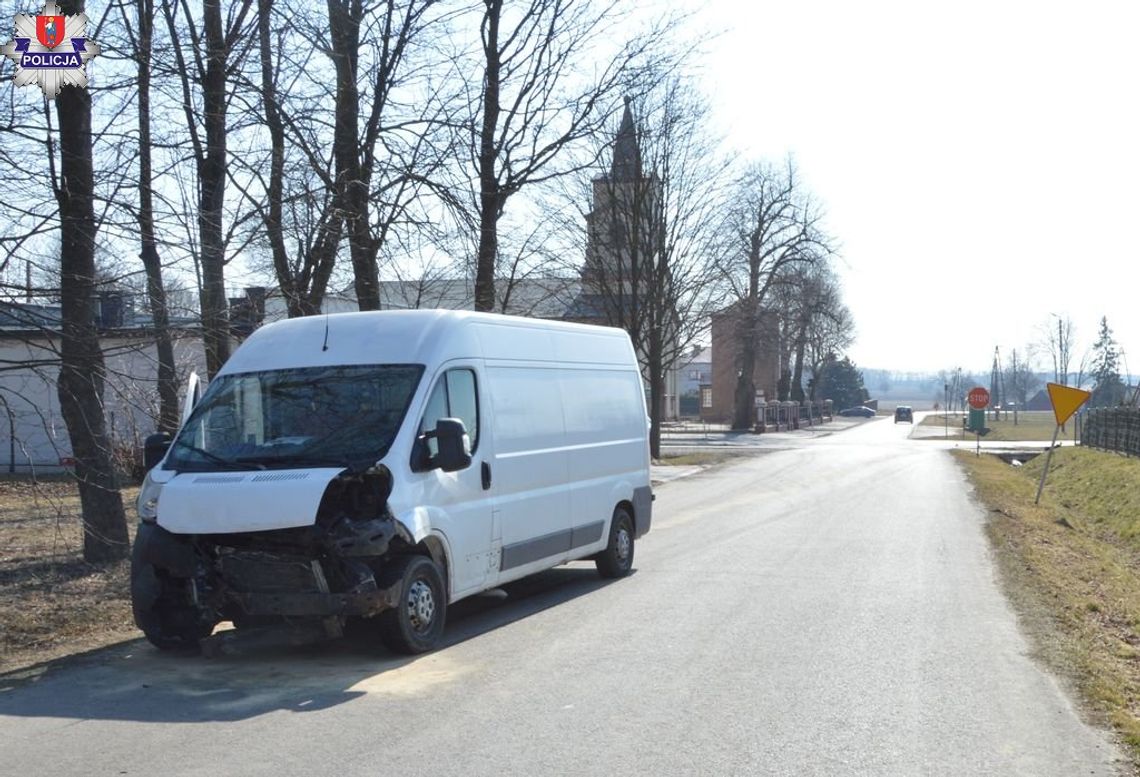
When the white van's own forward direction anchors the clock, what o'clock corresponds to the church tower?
The church tower is roughly at 5 o'clock from the white van.

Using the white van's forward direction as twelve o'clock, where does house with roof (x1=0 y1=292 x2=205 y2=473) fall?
The house with roof is roughly at 3 o'clock from the white van.

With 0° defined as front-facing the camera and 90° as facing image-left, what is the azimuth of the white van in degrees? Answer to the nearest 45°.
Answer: approximately 45°

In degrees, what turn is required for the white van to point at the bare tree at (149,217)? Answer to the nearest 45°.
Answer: approximately 90° to its right

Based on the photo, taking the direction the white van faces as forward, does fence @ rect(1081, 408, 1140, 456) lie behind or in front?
behind

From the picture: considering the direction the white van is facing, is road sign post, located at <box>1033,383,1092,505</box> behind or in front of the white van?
behind

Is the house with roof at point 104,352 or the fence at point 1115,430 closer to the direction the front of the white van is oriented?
the house with roof

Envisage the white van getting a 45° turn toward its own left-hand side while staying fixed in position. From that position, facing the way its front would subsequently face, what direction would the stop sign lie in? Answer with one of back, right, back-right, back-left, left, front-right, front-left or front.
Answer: back-left
